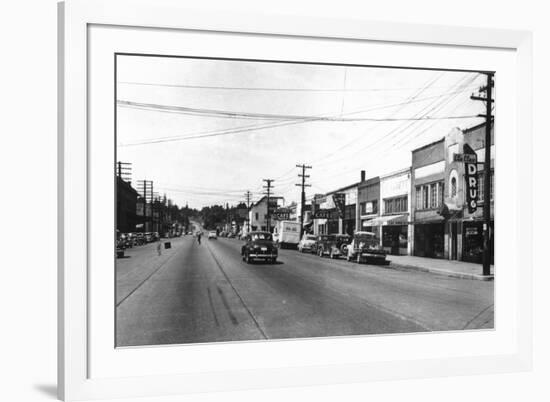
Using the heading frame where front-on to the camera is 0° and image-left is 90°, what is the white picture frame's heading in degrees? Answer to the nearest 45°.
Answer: approximately 315°
